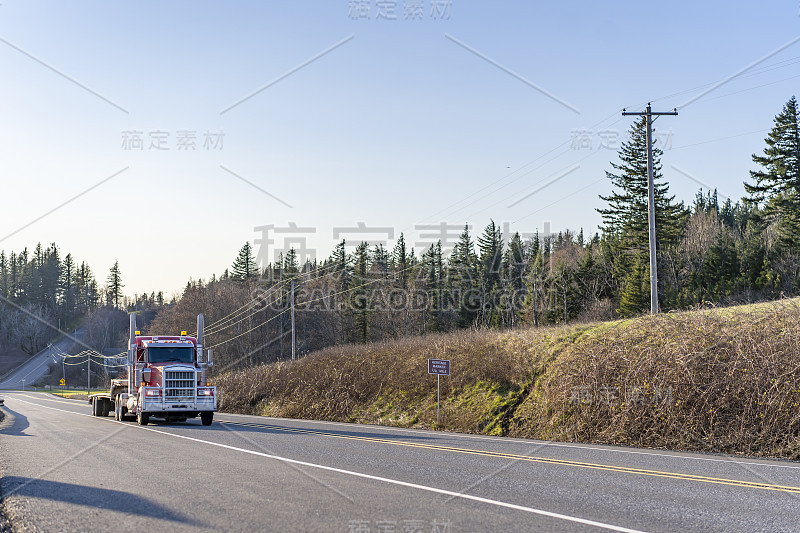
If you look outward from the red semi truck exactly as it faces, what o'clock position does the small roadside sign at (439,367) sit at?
The small roadside sign is roughly at 10 o'clock from the red semi truck.

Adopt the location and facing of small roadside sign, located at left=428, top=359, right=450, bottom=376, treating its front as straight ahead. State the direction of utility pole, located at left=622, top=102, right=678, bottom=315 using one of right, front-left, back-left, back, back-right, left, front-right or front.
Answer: back-left

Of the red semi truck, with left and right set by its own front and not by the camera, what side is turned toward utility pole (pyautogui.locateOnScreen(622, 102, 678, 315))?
left

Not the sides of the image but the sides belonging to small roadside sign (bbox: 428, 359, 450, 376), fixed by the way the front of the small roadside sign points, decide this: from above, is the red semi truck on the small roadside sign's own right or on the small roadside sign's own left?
on the small roadside sign's own right

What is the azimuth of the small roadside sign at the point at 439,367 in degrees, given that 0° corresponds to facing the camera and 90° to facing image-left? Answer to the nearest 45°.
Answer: approximately 0°

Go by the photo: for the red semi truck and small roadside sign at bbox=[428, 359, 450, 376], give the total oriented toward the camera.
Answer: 2
